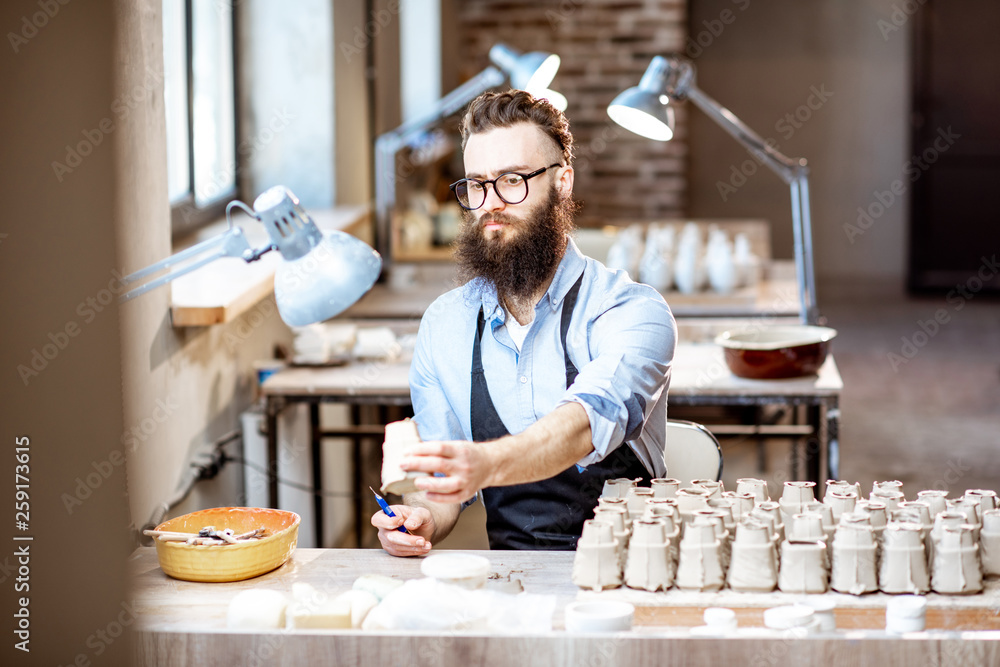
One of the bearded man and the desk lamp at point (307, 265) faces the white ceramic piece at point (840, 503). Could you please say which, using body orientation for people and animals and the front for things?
the desk lamp

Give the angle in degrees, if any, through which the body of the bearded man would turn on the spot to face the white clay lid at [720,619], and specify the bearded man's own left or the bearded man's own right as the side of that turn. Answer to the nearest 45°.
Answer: approximately 45° to the bearded man's own left

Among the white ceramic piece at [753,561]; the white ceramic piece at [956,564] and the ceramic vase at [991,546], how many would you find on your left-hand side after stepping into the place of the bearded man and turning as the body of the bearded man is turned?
3

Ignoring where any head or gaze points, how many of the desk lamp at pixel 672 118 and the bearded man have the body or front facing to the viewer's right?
0

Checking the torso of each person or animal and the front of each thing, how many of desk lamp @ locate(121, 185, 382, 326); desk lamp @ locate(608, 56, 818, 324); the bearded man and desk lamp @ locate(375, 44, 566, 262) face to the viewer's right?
2

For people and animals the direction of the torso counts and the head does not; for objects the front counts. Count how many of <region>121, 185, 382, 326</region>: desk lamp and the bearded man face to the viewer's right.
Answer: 1

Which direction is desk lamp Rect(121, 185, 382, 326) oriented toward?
to the viewer's right
